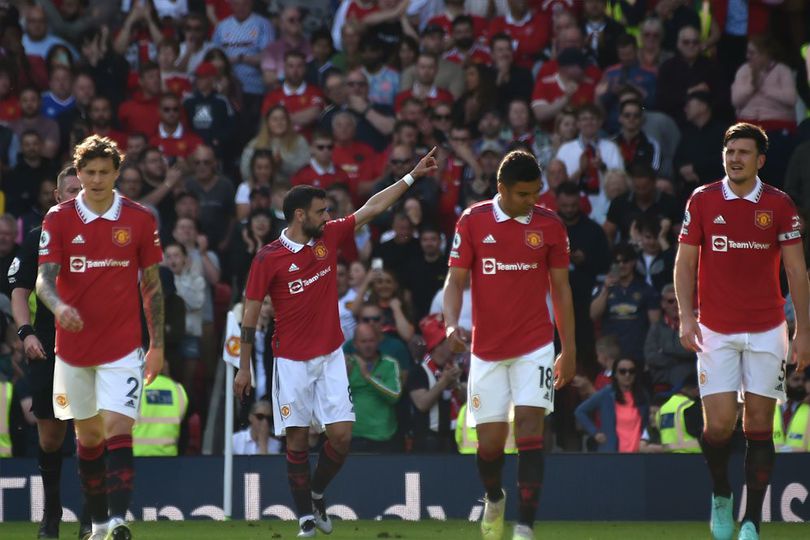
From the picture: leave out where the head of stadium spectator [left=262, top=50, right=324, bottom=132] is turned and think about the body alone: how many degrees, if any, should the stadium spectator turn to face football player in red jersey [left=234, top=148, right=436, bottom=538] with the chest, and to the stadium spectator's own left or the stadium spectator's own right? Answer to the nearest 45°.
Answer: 0° — they already face them

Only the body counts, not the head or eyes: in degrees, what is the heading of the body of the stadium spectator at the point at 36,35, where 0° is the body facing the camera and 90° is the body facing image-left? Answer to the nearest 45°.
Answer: approximately 0°

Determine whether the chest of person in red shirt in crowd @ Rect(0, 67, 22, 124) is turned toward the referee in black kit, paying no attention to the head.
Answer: yes

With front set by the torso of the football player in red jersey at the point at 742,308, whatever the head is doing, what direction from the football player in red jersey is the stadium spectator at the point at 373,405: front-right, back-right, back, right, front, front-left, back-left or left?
back-right

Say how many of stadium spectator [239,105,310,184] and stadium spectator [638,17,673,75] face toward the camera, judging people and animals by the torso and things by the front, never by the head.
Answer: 2

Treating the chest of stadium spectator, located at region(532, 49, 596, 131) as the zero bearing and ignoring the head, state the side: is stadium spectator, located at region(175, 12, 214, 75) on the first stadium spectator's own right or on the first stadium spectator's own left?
on the first stadium spectator's own right
